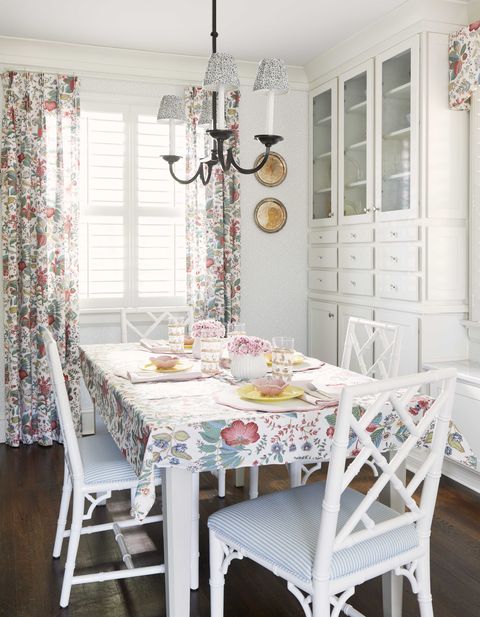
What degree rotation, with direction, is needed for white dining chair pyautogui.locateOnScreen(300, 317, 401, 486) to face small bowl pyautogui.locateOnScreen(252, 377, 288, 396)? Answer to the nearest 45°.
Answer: approximately 45° to its left

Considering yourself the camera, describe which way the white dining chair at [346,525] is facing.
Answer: facing away from the viewer and to the left of the viewer

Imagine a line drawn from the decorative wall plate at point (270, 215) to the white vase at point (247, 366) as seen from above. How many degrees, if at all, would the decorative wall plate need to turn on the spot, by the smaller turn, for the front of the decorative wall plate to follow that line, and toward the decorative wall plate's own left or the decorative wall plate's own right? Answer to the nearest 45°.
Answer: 0° — it already faces it

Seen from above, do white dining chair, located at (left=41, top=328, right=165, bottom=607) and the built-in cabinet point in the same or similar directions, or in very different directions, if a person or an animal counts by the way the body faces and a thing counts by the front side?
very different directions

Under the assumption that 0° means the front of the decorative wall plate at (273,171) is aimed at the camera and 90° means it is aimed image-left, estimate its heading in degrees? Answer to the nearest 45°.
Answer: approximately 0°

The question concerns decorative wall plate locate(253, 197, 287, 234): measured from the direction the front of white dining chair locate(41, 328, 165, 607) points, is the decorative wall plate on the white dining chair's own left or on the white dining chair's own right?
on the white dining chair's own left

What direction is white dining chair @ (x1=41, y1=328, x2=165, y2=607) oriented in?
to the viewer's right

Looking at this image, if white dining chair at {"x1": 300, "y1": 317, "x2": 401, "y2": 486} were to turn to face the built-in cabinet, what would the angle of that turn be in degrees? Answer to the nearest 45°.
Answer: approximately 135° to its right

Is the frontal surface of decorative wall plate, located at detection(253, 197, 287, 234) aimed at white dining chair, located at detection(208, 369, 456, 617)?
yes

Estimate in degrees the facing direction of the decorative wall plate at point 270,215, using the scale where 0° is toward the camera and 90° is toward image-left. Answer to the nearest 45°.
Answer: approximately 0°
